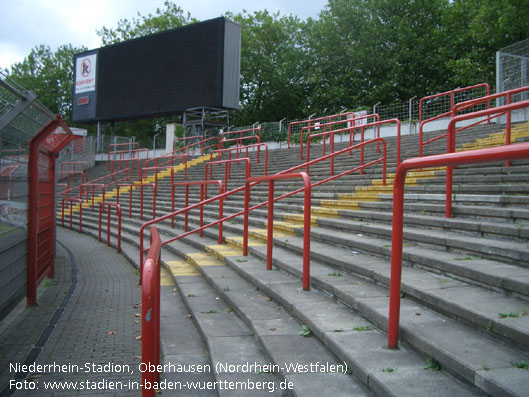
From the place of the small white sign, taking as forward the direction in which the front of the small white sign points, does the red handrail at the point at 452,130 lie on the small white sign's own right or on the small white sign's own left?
on the small white sign's own left

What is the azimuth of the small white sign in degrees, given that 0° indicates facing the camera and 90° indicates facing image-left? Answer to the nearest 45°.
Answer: approximately 45°

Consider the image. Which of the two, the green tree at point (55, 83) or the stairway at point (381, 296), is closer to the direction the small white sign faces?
the stairway

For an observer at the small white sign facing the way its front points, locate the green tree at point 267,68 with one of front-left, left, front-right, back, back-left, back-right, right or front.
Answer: back-left

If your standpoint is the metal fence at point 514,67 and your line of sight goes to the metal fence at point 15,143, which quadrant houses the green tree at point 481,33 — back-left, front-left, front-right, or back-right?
back-right

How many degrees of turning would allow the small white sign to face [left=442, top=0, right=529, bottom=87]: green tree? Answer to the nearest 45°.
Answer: approximately 90° to its left

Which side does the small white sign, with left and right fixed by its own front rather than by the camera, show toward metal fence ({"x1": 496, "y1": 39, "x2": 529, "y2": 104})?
left

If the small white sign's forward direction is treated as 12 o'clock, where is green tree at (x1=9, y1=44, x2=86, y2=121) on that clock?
The green tree is roughly at 4 o'clock from the small white sign.

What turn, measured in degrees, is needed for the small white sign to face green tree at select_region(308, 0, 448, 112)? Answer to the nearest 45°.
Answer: approximately 90° to its left
